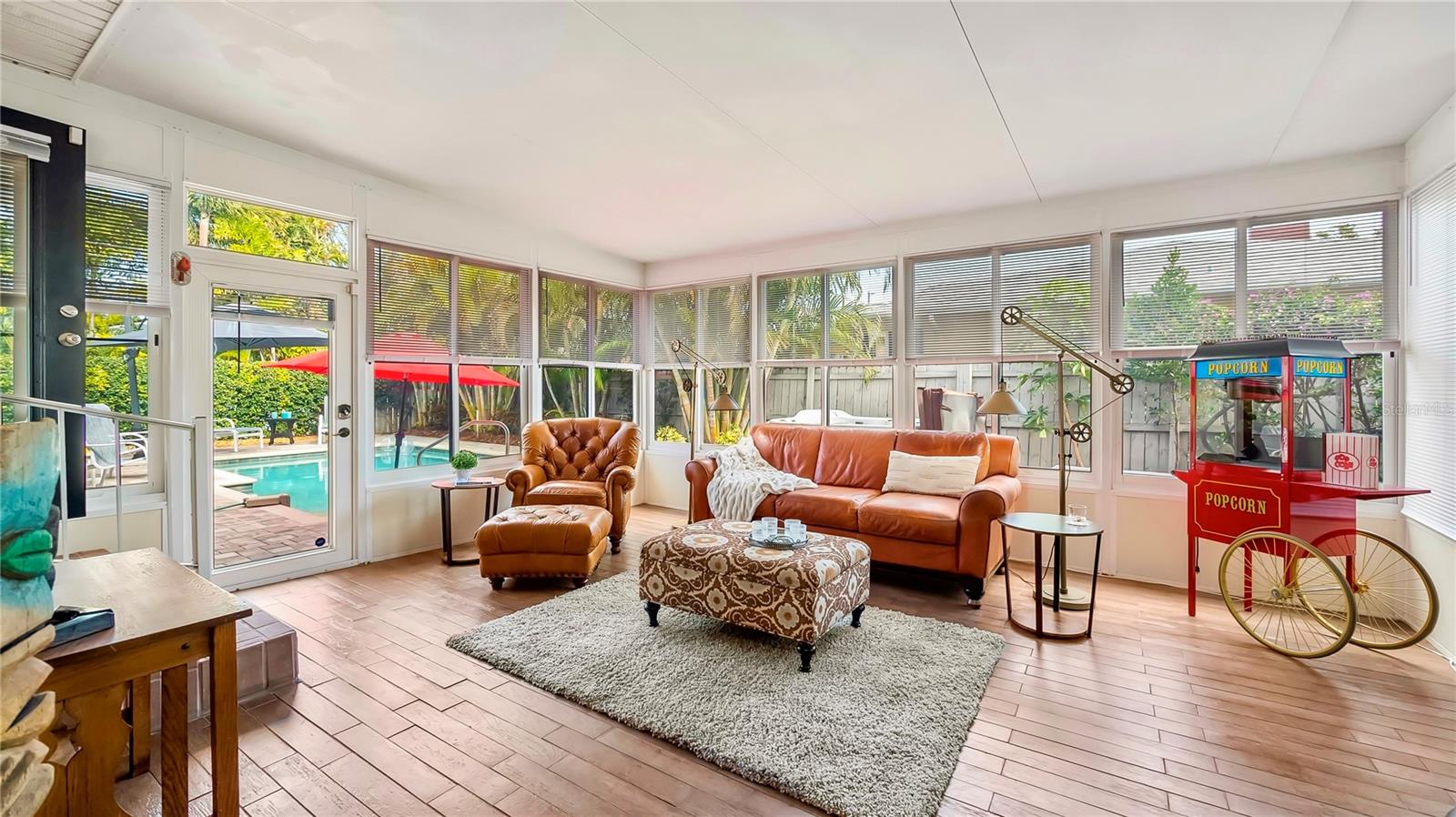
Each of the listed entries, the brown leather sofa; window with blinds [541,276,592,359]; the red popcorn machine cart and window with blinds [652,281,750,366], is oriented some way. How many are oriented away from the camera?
0

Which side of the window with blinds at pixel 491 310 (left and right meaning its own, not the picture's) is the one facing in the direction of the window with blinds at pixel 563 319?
left

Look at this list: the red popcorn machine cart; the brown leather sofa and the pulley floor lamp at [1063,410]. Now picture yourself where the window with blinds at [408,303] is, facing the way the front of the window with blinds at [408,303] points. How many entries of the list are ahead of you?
3

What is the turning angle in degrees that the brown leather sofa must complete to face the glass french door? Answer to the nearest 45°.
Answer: approximately 45° to its right

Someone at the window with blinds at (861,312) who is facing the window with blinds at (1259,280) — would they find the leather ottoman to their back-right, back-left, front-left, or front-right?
back-right

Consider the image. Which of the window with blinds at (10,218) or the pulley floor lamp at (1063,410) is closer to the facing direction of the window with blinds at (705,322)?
the window with blinds

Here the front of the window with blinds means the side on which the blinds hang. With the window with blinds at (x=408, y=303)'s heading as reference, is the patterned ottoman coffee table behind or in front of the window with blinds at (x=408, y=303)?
in front

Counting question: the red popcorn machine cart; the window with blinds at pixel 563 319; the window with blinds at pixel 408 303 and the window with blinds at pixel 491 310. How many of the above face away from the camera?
0

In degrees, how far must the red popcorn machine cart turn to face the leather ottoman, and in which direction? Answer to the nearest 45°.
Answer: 0° — it already faces it

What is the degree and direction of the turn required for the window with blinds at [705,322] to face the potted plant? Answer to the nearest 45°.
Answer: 0° — it already faces it

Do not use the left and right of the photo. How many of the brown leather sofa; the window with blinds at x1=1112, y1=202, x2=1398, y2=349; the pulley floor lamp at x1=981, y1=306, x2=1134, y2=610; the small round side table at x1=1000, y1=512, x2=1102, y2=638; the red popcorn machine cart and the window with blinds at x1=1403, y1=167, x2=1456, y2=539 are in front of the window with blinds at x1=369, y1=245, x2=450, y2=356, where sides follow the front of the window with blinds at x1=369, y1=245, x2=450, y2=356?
6

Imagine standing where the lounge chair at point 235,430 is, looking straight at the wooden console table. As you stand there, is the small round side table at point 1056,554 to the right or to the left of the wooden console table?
left

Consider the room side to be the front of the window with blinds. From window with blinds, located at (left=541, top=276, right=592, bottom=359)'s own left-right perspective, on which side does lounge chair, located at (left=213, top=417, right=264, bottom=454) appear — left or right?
on its right

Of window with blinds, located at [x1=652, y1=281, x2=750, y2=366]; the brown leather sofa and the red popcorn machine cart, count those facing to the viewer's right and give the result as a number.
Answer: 0
